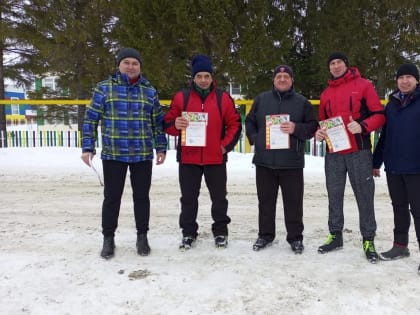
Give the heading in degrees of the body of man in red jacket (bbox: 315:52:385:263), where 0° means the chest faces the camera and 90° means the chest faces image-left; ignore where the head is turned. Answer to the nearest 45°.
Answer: approximately 45°

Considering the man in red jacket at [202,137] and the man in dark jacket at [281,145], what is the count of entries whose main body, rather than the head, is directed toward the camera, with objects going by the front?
2

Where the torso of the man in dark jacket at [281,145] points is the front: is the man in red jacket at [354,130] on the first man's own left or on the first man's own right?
on the first man's own left

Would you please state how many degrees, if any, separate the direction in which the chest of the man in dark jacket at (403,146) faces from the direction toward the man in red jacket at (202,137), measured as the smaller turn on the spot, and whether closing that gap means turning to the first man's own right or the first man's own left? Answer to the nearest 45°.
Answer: approximately 45° to the first man's own right

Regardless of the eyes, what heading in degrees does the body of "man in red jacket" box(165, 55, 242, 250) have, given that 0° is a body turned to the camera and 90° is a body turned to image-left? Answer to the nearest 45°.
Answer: approximately 0°

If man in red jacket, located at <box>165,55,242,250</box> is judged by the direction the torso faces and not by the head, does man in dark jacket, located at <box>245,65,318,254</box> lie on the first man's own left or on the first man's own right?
on the first man's own left

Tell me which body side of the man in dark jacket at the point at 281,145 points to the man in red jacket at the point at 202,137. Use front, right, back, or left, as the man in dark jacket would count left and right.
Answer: right
